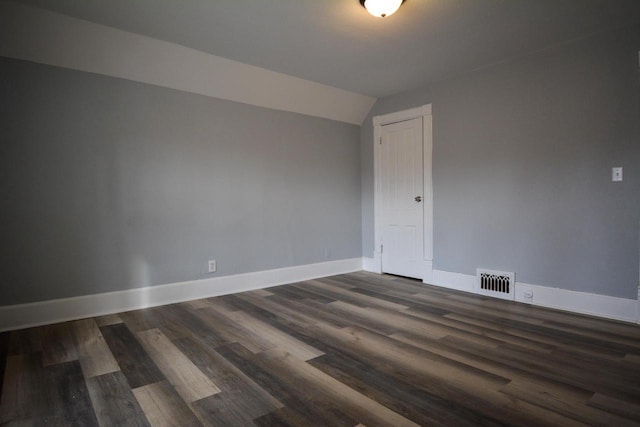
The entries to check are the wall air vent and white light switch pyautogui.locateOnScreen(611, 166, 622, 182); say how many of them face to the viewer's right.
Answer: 0

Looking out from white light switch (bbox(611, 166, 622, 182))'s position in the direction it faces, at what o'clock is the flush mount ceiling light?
The flush mount ceiling light is roughly at 1 o'clock from the white light switch.

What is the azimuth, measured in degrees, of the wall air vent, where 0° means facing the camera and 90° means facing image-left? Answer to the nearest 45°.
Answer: approximately 45°

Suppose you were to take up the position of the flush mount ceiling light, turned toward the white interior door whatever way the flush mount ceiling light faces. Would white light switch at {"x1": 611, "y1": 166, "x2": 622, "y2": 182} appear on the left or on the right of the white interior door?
right

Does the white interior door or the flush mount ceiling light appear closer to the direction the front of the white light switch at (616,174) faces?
the flush mount ceiling light

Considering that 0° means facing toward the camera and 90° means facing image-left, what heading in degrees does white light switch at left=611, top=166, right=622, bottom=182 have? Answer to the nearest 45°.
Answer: approximately 0°

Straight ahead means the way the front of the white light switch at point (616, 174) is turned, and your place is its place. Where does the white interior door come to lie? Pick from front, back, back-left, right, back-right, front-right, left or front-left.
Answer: right
